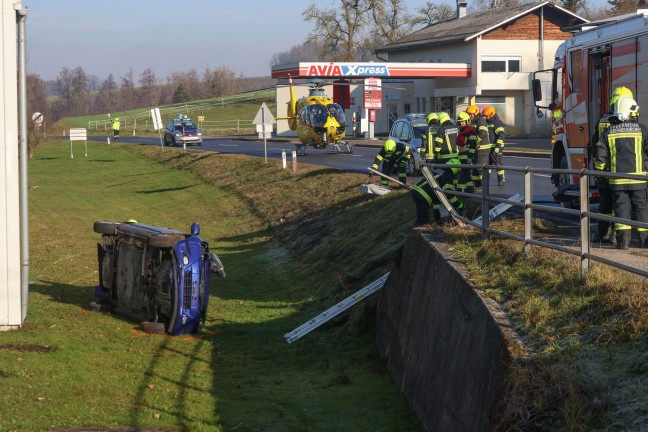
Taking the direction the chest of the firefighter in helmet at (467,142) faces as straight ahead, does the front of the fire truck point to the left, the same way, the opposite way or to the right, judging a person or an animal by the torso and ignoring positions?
to the right

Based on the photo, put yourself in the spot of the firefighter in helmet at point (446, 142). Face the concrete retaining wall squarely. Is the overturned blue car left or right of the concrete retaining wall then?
right

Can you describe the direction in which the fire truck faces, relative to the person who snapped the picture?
facing away from the viewer and to the left of the viewer

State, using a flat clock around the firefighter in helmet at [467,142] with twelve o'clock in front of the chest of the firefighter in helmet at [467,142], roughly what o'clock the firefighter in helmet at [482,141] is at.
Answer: the firefighter in helmet at [482,141] is roughly at 5 o'clock from the firefighter in helmet at [467,142].
